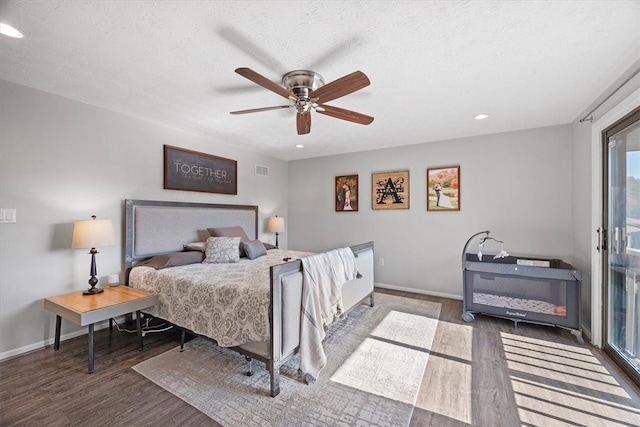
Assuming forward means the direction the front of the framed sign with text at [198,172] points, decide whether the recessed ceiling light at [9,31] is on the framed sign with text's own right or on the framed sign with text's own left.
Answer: on the framed sign with text's own right

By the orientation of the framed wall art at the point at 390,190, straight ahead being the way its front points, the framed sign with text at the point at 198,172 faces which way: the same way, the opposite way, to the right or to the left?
to the left

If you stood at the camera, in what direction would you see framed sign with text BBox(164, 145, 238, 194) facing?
facing the viewer and to the right of the viewer

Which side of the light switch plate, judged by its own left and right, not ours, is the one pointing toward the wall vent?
left

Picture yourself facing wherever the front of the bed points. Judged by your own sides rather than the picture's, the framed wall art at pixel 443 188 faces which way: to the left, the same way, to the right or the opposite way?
to the right

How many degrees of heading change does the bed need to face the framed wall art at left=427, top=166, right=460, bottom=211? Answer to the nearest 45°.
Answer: approximately 45° to its left

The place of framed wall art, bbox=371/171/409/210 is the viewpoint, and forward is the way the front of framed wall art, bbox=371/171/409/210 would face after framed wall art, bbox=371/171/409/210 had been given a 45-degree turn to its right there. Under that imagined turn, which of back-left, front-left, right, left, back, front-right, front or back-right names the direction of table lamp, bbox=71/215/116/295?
front

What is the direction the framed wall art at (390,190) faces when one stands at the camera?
facing the viewer

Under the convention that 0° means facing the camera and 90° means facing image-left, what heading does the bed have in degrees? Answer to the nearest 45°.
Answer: approximately 315°

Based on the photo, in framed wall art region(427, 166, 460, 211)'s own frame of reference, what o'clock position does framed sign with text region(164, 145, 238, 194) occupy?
The framed sign with text is roughly at 2 o'clock from the framed wall art.

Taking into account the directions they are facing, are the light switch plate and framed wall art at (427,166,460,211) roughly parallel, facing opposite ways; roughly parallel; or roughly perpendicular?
roughly perpendicular

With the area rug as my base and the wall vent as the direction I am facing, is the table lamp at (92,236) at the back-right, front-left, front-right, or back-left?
front-left

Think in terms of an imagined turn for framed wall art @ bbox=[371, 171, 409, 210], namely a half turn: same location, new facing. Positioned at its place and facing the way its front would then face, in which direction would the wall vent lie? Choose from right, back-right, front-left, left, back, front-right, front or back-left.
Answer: left

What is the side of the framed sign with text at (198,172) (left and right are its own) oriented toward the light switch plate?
right
